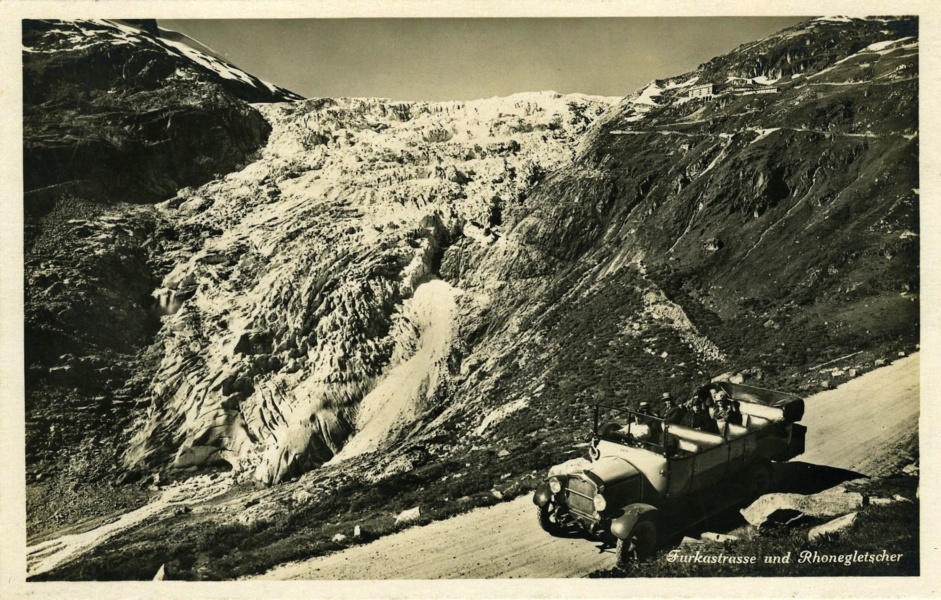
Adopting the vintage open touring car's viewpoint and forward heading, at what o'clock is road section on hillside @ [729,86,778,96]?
The road section on hillside is roughly at 5 o'clock from the vintage open touring car.

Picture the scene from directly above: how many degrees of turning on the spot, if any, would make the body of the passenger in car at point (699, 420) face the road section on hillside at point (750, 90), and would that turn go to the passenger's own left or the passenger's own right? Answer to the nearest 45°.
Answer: approximately 135° to the passenger's own right

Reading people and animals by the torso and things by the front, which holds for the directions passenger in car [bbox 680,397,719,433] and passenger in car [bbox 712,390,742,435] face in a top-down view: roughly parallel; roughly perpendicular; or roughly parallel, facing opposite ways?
roughly parallel

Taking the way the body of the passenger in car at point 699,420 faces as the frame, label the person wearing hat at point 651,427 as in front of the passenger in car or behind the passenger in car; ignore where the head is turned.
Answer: in front

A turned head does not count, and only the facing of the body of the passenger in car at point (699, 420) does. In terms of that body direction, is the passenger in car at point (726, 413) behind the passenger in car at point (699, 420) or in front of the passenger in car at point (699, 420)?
behind

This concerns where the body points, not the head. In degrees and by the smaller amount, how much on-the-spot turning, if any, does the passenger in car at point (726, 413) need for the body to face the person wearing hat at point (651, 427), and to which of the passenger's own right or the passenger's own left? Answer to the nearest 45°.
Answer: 0° — they already face them

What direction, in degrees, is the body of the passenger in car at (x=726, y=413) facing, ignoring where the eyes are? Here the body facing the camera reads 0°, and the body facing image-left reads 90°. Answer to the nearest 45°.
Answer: approximately 45°

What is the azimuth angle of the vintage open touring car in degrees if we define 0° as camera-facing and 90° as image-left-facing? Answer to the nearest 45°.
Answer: approximately 45°

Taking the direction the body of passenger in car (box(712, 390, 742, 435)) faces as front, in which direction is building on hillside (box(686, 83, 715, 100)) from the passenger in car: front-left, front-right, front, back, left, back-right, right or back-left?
back-right

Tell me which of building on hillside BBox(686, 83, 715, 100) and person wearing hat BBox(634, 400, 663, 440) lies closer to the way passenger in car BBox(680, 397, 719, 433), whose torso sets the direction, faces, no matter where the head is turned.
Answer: the person wearing hat

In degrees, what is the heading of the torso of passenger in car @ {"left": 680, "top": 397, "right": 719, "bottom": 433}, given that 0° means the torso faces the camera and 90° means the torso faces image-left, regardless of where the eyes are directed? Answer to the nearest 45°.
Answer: approximately 45°
